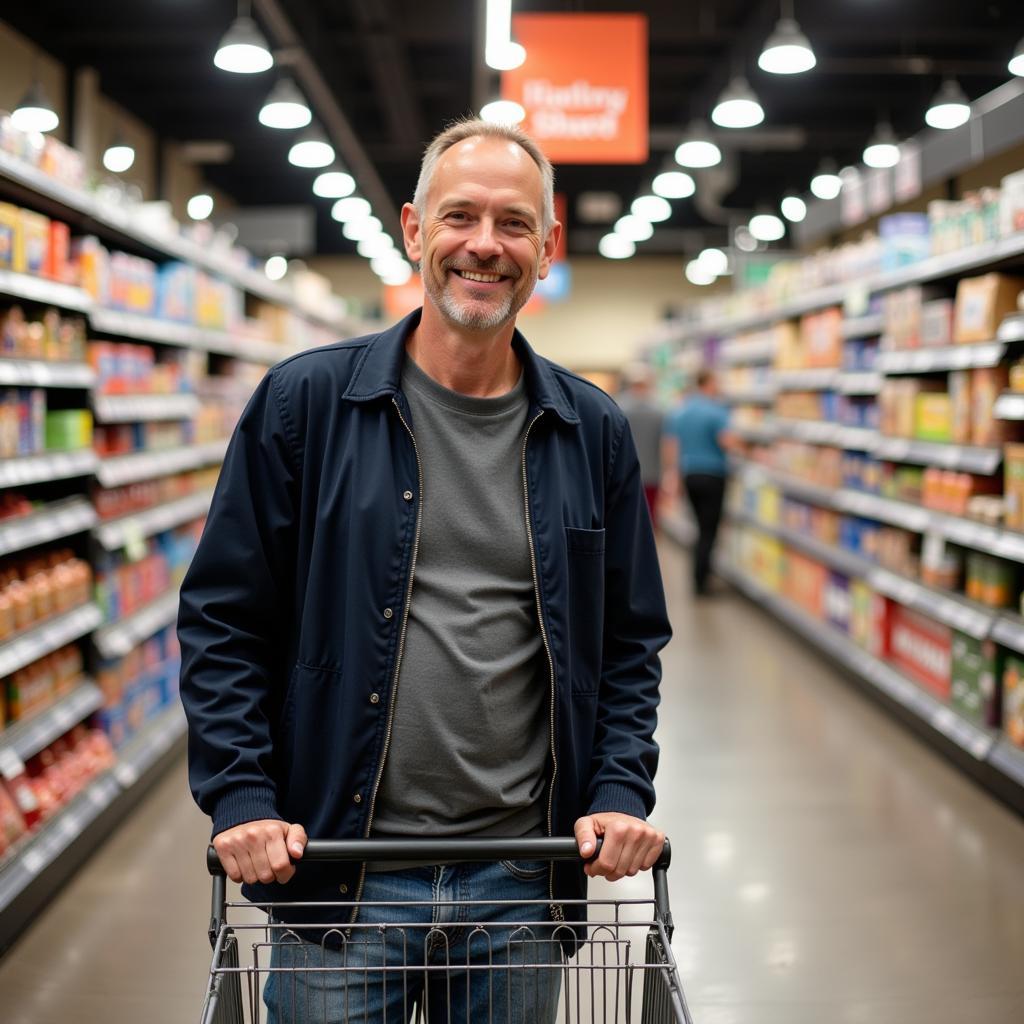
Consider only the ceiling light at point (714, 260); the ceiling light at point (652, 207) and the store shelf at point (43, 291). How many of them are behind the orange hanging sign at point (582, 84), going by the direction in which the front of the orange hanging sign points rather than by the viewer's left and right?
2

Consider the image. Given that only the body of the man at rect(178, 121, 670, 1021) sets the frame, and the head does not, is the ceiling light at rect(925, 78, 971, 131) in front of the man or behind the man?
behind

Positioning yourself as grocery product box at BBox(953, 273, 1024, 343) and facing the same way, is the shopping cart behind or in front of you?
in front

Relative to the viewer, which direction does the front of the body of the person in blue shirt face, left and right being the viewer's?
facing away from the viewer and to the right of the viewer

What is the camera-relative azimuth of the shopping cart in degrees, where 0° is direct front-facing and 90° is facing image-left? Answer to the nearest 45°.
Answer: approximately 0°

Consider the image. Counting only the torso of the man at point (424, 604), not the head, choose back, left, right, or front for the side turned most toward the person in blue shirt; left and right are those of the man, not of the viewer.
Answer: back

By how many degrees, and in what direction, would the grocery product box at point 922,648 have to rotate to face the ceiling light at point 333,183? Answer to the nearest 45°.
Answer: approximately 90° to its right

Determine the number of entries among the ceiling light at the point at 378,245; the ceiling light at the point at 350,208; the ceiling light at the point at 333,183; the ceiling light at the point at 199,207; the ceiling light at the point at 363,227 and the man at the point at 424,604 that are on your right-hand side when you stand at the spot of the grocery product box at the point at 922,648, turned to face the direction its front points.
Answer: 5

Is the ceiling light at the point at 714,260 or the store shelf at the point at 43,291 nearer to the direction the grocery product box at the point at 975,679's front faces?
the store shelf

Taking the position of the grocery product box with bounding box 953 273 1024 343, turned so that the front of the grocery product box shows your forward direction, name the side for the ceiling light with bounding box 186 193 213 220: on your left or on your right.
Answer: on your right
